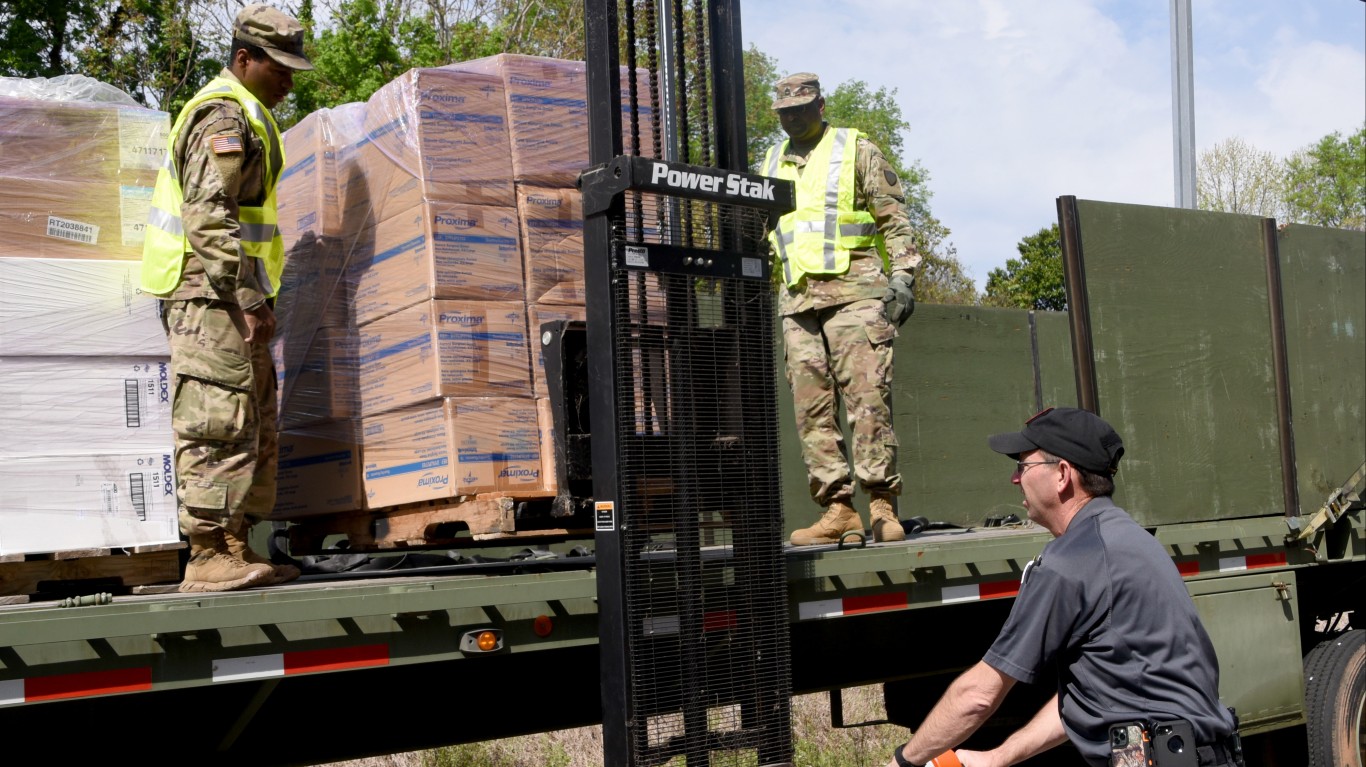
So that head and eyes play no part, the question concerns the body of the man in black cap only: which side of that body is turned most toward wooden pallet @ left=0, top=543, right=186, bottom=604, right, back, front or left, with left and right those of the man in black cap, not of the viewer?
front

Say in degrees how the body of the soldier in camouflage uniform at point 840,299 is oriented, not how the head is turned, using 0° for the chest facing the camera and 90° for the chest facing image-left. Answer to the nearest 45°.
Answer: approximately 45°

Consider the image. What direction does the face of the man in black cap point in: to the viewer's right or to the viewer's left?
to the viewer's left

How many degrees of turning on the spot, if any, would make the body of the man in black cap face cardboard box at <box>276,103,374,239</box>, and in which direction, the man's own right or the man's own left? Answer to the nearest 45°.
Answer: approximately 45° to the man's own right

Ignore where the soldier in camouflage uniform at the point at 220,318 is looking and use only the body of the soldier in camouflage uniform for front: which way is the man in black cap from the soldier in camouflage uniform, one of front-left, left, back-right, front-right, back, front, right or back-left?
front-right

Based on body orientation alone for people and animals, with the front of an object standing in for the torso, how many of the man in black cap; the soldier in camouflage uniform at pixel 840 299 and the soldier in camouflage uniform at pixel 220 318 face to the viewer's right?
1

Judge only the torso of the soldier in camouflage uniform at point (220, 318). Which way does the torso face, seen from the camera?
to the viewer's right

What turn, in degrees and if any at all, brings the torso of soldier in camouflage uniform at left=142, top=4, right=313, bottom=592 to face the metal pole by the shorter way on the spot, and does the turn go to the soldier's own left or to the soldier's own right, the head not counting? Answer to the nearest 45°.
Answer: approximately 45° to the soldier's own left

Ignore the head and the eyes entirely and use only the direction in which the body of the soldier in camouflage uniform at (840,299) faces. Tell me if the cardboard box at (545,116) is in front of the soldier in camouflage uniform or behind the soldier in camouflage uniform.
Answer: in front

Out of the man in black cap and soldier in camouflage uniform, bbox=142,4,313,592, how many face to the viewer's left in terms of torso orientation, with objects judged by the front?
1

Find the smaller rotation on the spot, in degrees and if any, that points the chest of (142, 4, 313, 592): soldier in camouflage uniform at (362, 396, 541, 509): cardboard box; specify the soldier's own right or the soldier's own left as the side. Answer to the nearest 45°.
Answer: approximately 45° to the soldier's own left

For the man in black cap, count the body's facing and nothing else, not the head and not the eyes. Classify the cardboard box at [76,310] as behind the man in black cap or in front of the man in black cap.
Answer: in front

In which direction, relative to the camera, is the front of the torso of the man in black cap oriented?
to the viewer's left

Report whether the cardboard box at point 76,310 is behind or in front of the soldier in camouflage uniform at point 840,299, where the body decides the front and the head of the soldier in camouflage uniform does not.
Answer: in front
